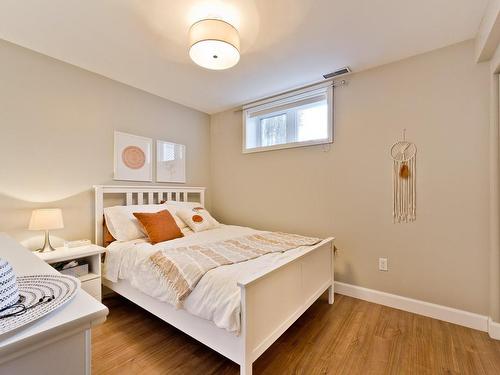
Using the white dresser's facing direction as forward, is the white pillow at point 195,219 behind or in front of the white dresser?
in front

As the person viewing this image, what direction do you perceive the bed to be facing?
facing the viewer and to the right of the viewer

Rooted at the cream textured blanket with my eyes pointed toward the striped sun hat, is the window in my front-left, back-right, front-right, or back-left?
back-left

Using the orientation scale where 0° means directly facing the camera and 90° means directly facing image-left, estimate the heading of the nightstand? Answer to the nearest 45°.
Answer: approximately 315°

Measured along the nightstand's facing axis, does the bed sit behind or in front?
in front

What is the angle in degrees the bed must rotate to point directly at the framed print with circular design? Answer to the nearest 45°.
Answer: approximately 180°

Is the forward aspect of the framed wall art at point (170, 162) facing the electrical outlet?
yes

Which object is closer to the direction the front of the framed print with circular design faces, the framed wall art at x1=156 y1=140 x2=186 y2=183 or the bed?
the bed
